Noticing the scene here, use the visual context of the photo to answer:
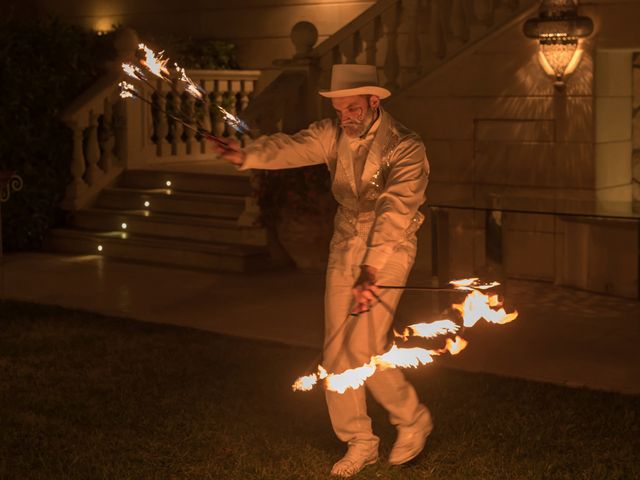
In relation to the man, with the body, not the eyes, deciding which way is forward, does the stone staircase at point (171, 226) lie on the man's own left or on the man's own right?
on the man's own right

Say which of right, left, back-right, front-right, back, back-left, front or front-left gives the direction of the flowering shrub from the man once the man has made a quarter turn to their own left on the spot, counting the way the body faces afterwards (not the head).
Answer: back-left

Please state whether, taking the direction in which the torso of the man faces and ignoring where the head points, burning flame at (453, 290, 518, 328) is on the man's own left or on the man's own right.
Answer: on the man's own left

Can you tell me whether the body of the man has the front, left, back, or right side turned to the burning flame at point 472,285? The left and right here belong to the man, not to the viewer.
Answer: left

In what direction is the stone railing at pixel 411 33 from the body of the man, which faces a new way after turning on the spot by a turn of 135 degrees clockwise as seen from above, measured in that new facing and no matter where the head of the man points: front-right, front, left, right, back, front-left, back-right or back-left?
front

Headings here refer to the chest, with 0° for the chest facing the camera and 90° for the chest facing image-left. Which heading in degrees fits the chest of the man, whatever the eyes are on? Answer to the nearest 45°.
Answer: approximately 45°

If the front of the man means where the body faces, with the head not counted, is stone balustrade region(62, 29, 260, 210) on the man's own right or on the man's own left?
on the man's own right
